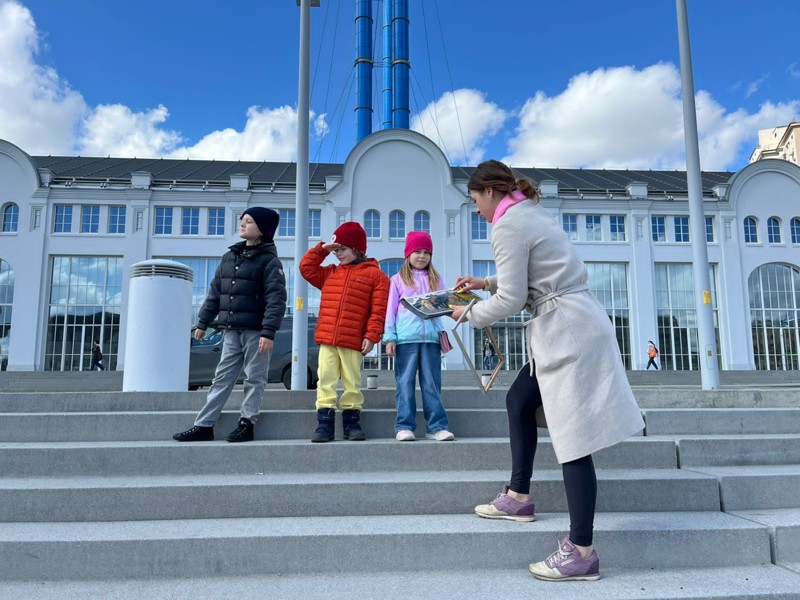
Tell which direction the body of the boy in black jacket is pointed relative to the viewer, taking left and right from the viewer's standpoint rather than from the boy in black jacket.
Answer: facing the viewer and to the left of the viewer

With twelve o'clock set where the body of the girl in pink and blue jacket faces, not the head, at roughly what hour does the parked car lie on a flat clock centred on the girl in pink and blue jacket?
The parked car is roughly at 5 o'clock from the girl in pink and blue jacket.

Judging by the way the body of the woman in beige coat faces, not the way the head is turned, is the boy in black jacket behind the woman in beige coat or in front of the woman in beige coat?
in front

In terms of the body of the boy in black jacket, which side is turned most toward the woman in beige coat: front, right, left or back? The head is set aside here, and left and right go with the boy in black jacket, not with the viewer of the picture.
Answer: left

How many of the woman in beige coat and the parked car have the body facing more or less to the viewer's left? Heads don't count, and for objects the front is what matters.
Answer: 2

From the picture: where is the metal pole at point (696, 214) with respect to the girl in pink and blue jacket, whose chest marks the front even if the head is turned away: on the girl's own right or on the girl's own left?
on the girl's own left

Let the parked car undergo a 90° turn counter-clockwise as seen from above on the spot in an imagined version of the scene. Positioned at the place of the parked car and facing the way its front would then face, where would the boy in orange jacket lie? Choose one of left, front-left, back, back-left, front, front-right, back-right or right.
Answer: front

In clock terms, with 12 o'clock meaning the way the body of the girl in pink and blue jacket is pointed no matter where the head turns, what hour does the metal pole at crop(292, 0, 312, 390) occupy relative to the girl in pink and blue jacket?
The metal pole is roughly at 5 o'clock from the girl in pink and blue jacket.

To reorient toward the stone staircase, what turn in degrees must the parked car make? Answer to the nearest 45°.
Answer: approximately 90° to its left

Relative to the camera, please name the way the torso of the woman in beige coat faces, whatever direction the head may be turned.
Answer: to the viewer's left

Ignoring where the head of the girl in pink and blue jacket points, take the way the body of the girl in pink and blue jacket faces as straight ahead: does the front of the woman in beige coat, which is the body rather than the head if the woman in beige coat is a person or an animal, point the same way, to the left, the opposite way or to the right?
to the right

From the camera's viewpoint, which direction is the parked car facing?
to the viewer's left

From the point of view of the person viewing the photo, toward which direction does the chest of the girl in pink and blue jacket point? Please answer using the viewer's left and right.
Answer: facing the viewer
